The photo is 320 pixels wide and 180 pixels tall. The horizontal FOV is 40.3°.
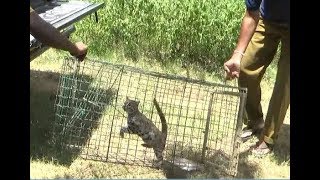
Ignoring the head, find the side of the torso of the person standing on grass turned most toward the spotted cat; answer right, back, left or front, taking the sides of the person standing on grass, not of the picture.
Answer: front

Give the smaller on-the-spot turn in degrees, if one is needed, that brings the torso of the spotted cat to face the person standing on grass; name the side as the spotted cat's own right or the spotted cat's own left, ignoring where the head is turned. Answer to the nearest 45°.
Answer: approximately 135° to the spotted cat's own right

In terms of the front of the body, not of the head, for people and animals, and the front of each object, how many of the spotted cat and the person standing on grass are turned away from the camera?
0

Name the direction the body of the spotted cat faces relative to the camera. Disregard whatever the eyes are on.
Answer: to the viewer's left

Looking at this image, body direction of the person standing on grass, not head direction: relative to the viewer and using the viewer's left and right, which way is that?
facing the viewer and to the left of the viewer
